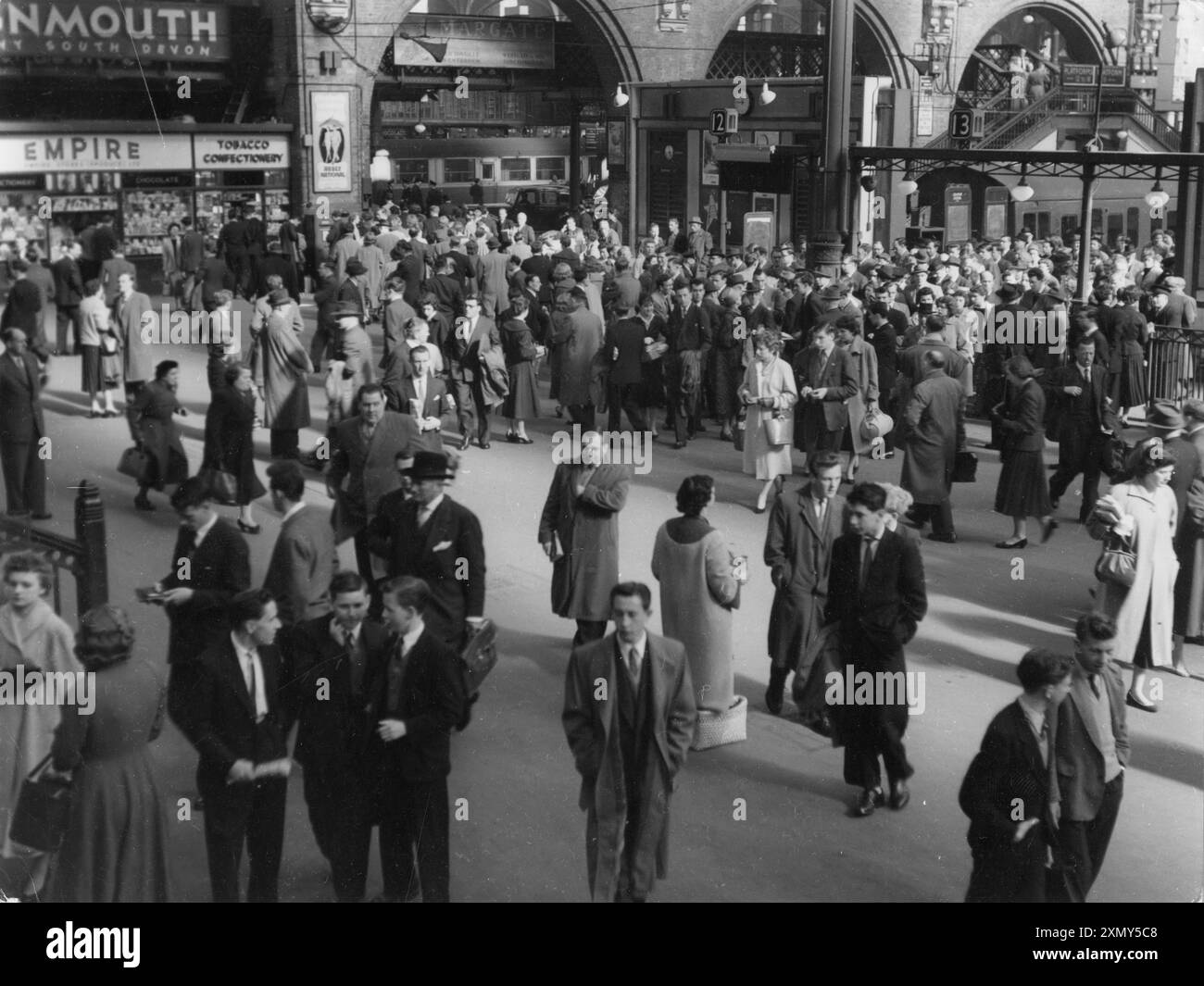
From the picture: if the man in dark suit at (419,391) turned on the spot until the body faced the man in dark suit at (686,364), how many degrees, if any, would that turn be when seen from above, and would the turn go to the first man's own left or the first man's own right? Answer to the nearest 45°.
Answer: approximately 135° to the first man's own left

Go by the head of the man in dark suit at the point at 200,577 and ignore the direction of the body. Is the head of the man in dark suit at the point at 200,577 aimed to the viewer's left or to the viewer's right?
to the viewer's left

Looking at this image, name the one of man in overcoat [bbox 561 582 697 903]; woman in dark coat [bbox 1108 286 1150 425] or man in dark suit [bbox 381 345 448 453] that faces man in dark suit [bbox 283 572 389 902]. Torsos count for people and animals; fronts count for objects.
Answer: man in dark suit [bbox 381 345 448 453]

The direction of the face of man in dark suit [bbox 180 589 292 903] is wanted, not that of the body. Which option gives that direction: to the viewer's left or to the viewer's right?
to the viewer's right

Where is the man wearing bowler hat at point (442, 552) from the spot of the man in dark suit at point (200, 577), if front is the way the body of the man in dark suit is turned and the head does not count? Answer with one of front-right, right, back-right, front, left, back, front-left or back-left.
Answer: back-left

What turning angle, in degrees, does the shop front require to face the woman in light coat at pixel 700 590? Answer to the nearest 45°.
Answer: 0° — it already faces them

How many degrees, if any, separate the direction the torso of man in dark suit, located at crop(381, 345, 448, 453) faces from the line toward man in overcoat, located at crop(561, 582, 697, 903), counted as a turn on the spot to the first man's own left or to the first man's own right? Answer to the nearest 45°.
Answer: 0° — they already face them

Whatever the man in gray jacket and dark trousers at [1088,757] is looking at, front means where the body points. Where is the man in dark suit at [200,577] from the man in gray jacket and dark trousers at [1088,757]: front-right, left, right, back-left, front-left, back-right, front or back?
back-right

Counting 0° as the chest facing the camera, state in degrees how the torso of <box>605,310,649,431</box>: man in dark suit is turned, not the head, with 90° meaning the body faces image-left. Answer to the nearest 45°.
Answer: approximately 180°
